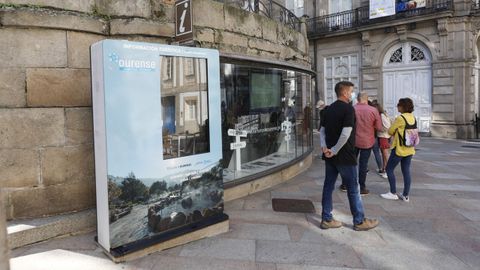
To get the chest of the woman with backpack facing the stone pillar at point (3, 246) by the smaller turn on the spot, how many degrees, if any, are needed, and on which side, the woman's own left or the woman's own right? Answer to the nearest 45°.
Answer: approximately 135° to the woman's own left

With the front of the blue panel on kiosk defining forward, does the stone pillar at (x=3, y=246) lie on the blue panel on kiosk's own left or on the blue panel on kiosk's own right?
on the blue panel on kiosk's own right

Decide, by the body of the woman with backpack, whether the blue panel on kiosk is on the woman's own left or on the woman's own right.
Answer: on the woman's own left

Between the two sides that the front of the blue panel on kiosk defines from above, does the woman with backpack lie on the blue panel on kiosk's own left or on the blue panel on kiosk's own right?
on the blue panel on kiosk's own left

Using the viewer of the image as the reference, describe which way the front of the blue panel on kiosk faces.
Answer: facing the viewer and to the right of the viewer

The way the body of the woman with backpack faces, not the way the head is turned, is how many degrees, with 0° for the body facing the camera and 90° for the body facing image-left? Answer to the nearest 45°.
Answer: approximately 135°
